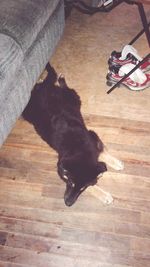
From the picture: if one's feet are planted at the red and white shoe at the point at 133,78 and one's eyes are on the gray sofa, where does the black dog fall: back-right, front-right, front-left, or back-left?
front-left

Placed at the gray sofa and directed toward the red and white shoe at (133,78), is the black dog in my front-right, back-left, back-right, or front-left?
front-right

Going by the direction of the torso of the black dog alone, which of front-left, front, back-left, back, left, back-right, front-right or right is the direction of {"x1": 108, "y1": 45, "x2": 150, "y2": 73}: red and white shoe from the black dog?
back

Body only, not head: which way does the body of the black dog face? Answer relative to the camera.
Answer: toward the camera
